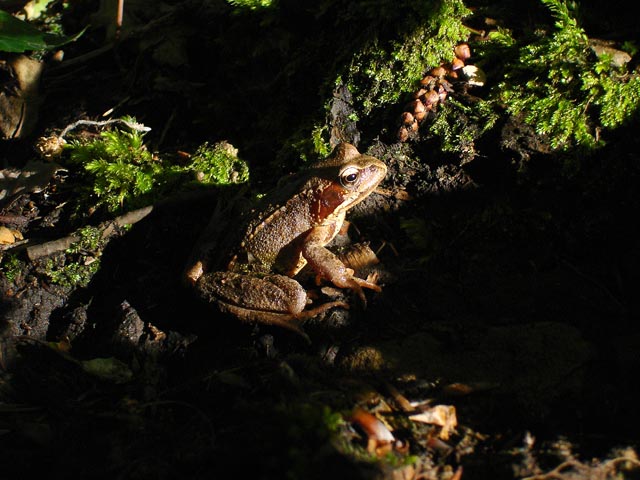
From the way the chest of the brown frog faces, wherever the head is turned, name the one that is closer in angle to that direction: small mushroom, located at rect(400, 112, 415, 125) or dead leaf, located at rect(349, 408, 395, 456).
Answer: the small mushroom

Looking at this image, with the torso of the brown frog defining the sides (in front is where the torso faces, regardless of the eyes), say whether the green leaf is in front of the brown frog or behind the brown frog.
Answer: behind

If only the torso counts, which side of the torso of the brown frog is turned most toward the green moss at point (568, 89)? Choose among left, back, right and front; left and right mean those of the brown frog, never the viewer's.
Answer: front

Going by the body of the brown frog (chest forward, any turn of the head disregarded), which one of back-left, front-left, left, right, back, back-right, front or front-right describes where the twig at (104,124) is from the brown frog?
back-left

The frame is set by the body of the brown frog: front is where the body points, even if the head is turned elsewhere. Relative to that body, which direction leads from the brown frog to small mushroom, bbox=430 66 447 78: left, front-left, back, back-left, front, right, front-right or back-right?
front-left

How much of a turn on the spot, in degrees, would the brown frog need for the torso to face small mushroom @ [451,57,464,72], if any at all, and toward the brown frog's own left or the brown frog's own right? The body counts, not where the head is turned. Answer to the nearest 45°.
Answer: approximately 45° to the brown frog's own left

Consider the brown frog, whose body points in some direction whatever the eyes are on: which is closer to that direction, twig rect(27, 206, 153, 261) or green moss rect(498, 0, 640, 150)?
the green moss

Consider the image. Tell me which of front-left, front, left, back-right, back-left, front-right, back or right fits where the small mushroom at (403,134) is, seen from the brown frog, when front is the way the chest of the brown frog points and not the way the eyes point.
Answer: front-left

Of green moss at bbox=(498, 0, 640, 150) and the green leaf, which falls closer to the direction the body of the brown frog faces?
the green moss

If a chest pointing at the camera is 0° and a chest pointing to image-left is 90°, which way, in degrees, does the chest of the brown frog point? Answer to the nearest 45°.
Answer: approximately 270°

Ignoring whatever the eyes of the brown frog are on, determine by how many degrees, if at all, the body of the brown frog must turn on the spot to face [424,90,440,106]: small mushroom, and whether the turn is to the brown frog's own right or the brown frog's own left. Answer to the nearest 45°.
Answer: approximately 45° to the brown frog's own left

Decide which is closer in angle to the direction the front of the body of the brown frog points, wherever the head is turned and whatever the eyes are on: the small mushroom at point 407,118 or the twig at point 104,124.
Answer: the small mushroom
